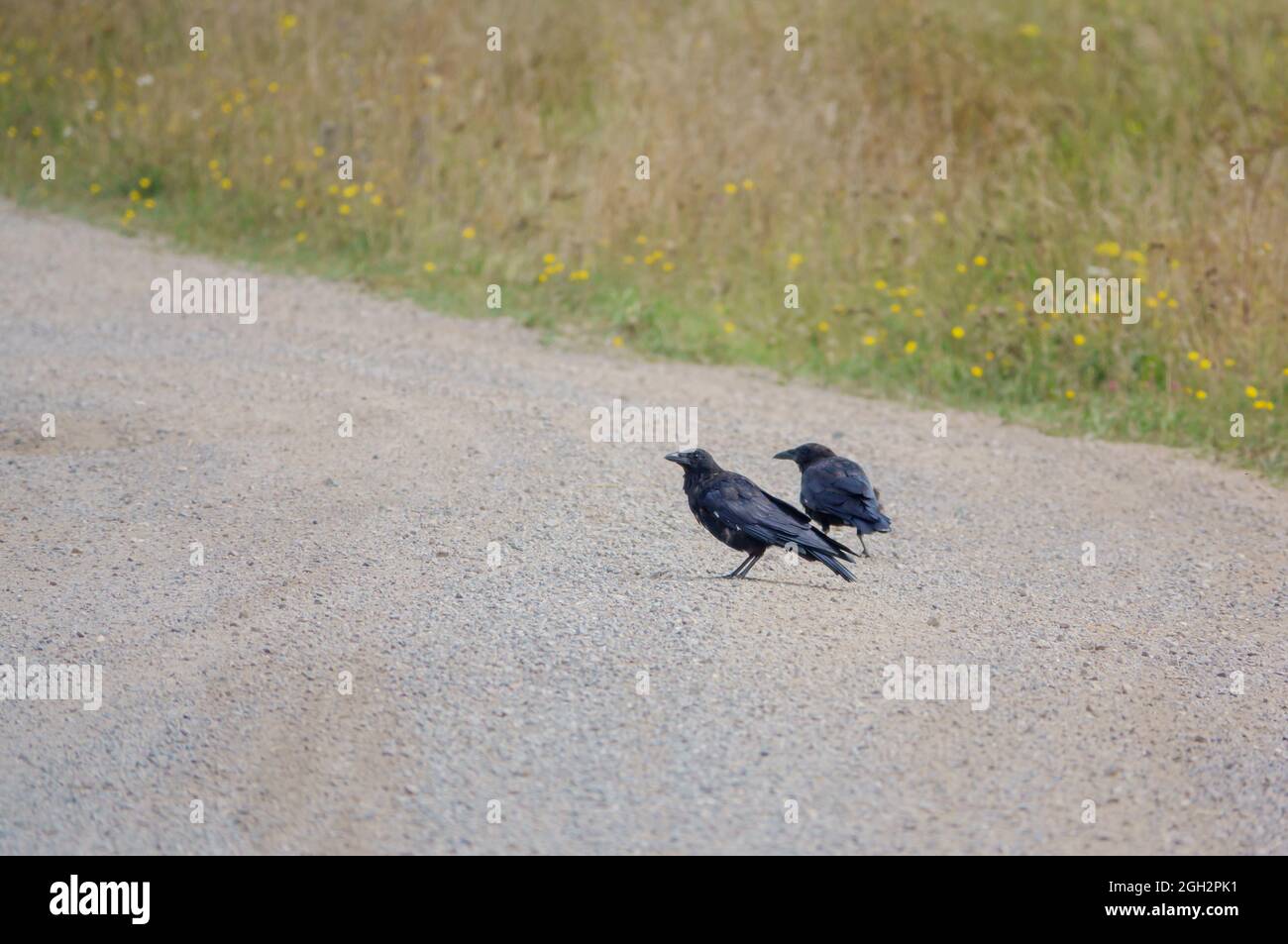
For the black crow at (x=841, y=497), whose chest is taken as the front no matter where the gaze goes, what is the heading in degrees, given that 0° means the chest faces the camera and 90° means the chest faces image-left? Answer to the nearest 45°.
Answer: approximately 135°

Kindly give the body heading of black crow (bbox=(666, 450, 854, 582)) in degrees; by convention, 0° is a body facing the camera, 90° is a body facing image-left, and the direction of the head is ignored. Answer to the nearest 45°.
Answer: approximately 90°
